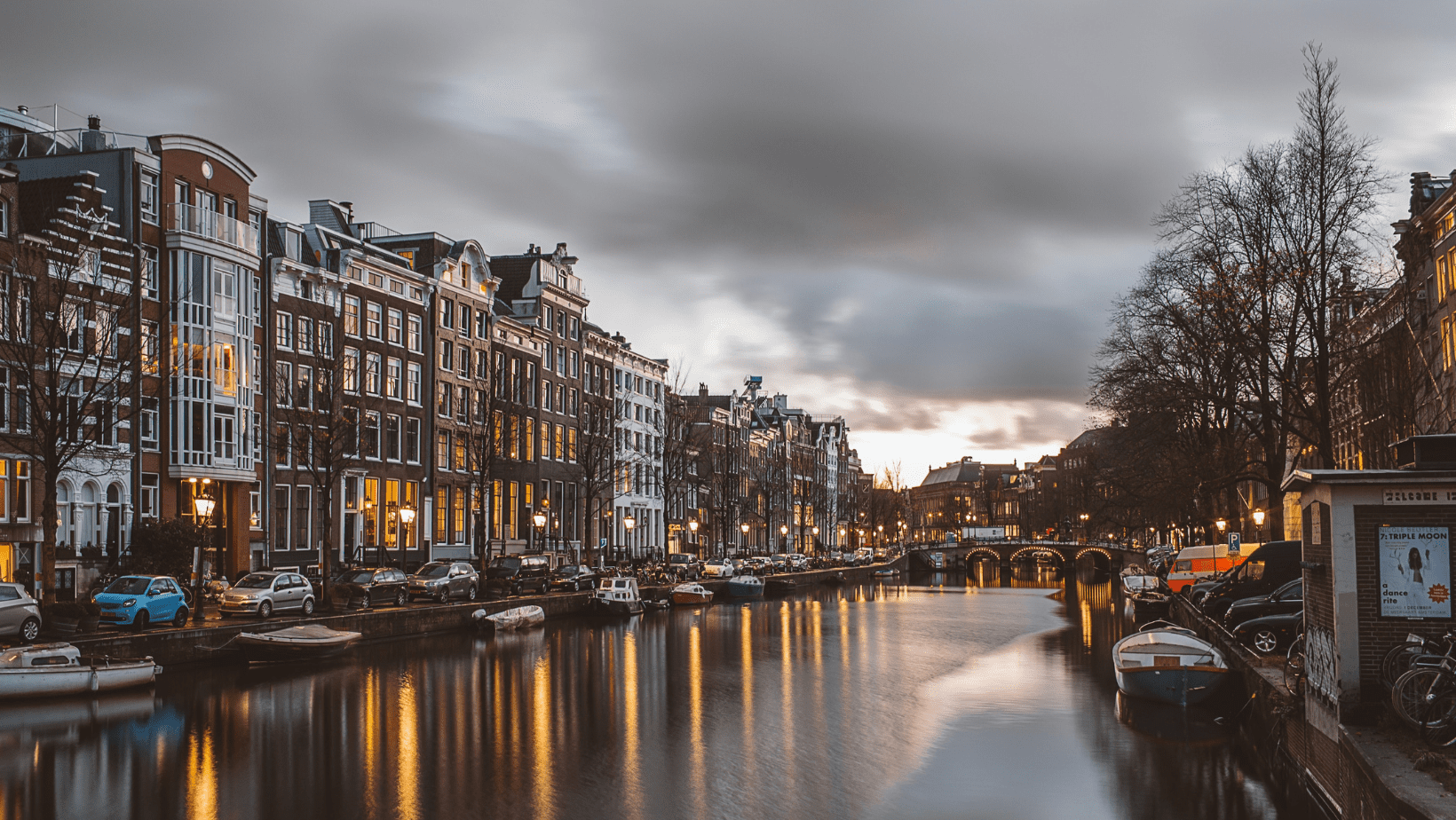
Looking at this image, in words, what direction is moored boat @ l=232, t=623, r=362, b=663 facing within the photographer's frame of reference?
facing to the right of the viewer

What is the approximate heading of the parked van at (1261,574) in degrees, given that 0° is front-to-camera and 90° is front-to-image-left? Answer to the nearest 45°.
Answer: approximately 45°

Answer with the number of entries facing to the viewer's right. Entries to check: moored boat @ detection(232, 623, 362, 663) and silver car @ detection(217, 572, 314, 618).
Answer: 1

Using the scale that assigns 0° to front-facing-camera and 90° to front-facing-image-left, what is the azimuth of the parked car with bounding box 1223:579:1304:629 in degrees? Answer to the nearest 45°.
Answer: approximately 45°

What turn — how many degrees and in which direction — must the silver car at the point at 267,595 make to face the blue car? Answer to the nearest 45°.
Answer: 0° — it already faces it

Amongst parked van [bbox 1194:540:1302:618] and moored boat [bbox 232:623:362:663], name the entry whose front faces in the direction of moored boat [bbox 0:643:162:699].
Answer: the parked van
